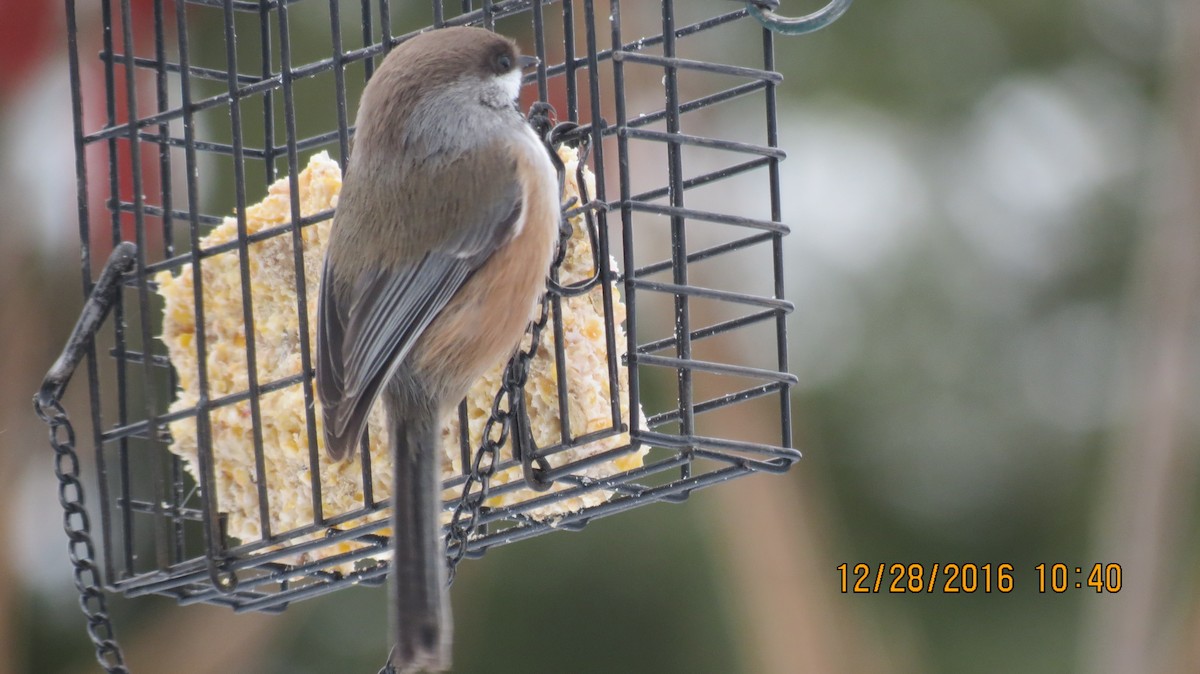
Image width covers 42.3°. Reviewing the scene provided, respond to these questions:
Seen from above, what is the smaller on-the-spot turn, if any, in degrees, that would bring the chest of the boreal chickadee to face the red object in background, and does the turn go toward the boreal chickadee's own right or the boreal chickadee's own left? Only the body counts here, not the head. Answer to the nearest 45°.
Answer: approximately 90° to the boreal chickadee's own left

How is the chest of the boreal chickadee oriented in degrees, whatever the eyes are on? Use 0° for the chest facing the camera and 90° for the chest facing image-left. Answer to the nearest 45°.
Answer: approximately 225°
